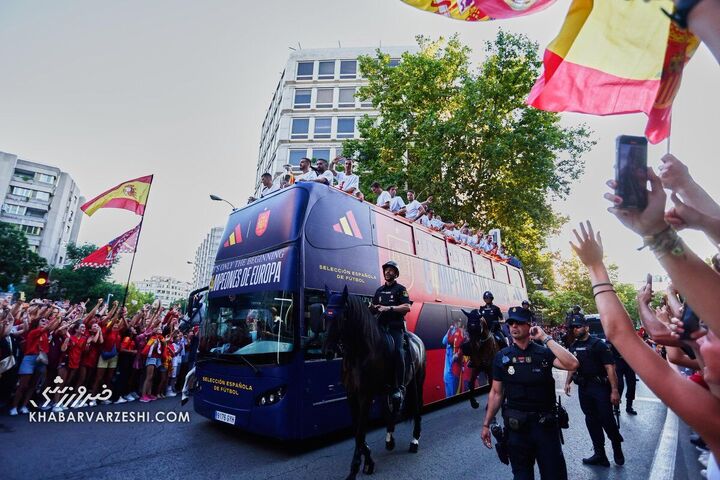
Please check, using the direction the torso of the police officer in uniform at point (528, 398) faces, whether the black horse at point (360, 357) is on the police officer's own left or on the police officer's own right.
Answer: on the police officer's own right

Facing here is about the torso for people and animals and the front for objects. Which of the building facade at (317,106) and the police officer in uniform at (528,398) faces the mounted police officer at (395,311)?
the building facade

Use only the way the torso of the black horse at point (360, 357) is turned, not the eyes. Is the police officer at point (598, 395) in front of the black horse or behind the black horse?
behind

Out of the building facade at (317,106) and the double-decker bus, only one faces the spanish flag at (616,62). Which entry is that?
the building facade

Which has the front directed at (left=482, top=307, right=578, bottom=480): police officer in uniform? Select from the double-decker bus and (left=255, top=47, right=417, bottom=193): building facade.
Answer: the building facade

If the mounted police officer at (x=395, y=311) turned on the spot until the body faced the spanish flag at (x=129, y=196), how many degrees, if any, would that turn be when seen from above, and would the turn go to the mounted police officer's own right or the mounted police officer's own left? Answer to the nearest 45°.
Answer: approximately 90° to the mounted police officer's own right
